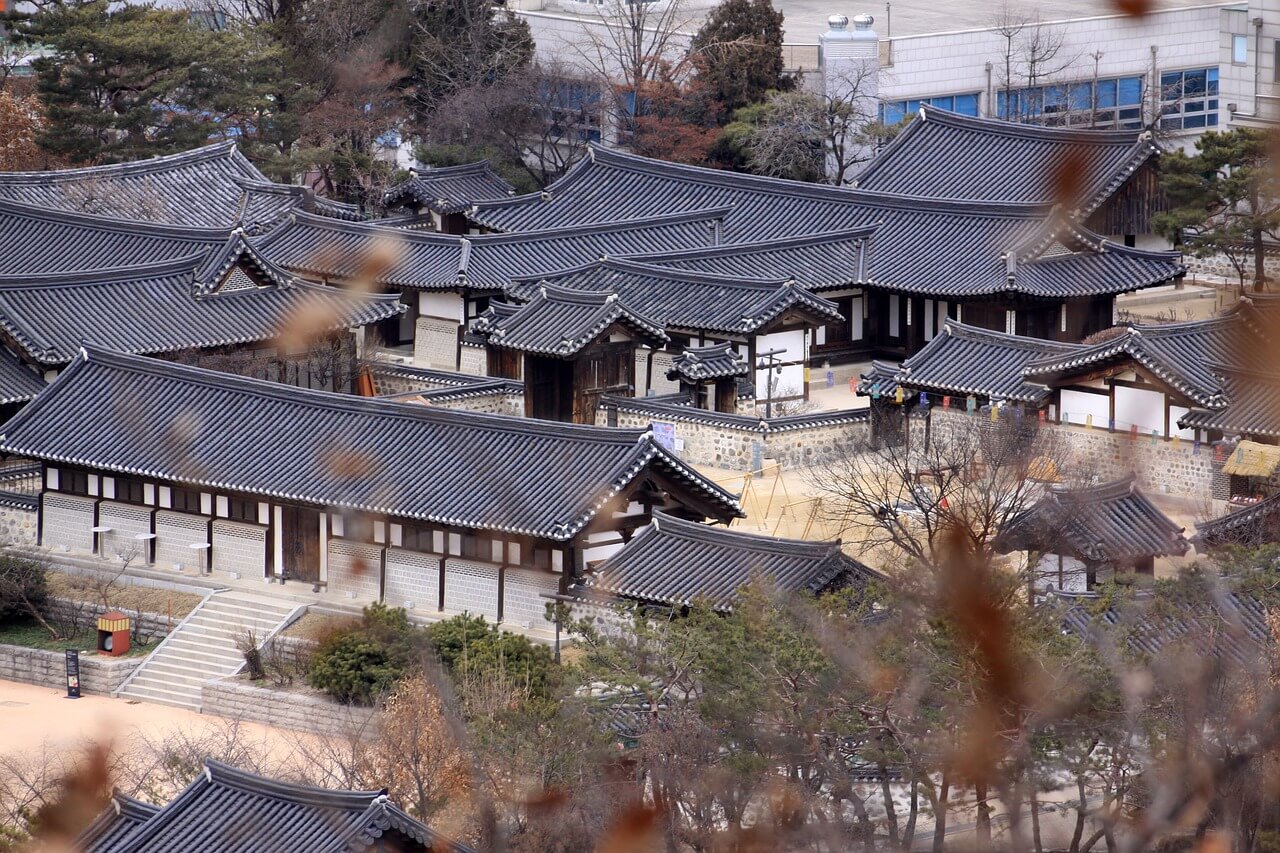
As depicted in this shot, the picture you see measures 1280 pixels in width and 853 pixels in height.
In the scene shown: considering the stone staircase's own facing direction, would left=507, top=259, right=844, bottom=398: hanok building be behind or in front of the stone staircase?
behind

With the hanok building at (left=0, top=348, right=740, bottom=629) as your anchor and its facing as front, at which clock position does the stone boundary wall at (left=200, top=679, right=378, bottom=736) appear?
The stone boundary wall is roughly at 11 o'clock from the hanok building.

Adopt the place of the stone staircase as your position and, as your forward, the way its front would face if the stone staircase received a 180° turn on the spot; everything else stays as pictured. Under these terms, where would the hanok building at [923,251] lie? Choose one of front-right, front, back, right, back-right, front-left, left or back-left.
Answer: front

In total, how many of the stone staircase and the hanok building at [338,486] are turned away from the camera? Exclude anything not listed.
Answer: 0

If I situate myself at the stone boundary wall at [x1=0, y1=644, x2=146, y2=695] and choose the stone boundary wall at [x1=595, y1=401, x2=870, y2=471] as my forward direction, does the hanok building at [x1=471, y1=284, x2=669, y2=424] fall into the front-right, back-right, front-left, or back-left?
front-left

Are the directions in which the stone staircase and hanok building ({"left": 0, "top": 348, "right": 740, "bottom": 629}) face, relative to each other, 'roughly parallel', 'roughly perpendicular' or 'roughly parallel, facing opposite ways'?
roughly parallel

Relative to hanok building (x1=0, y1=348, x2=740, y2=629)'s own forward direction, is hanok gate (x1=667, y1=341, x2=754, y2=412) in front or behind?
behind

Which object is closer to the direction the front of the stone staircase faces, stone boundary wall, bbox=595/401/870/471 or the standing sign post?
the standing sign post

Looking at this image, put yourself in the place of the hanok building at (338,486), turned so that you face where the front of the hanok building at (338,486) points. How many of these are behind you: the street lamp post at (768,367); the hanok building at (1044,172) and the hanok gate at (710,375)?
3

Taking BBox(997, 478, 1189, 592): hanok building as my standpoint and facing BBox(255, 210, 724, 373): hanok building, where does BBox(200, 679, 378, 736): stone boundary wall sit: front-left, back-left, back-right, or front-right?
front-left

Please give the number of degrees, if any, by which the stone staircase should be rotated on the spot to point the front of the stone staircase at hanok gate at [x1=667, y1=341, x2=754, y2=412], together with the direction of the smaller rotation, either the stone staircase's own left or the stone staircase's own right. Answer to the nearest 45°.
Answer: approximately 180°

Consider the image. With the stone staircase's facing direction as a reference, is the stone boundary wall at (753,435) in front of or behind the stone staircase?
behind

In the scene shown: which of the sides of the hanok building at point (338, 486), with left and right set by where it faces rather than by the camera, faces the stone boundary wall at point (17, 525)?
right

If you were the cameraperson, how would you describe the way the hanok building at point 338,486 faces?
facing the viewer and to the left of the viewer
